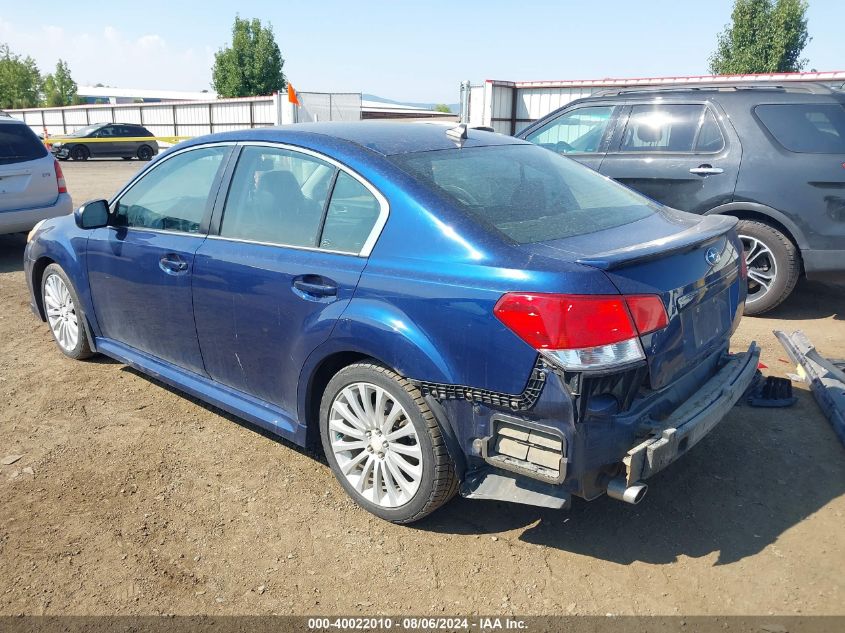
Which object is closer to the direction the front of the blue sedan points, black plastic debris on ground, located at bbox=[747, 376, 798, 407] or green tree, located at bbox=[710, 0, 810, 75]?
the green tree

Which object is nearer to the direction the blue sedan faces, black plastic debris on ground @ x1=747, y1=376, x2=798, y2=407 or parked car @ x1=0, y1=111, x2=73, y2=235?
the parked car

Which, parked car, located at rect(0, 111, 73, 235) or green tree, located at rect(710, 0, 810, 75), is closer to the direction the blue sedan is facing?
the parked car

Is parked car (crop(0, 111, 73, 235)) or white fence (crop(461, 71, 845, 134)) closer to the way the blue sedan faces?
the parked car

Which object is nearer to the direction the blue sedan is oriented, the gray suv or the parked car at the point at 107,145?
the parked car

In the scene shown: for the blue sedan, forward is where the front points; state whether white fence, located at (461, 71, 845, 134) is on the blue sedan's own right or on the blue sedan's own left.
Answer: on the blue sedan's own right

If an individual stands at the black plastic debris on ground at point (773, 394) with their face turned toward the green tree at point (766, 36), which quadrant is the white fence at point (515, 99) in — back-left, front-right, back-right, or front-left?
front-left

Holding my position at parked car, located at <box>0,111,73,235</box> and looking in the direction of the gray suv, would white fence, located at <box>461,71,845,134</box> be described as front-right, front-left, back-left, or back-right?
front-left

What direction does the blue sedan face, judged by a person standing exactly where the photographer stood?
facing away from the viewer and to the left of the viewer

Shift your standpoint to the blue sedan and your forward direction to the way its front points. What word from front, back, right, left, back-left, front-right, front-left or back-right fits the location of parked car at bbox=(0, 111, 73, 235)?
front

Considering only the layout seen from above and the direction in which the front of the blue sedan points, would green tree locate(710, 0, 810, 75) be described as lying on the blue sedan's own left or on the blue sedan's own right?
on the blue sedan's own right

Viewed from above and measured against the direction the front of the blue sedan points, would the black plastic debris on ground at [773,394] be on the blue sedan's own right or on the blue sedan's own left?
on the blue sedan's own right

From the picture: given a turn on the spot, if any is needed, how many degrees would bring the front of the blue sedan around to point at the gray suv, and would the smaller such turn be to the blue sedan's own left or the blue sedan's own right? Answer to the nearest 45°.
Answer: approximately 90° to the blue sedan's own right
